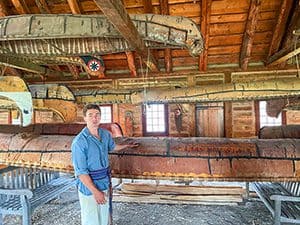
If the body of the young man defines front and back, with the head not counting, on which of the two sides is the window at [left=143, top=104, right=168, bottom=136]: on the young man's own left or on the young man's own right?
on the young man's own left

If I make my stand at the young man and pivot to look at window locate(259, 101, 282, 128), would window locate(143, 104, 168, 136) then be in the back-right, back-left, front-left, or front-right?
front-left

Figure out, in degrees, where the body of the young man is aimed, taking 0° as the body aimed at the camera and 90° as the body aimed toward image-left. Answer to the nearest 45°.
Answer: approximately 315°

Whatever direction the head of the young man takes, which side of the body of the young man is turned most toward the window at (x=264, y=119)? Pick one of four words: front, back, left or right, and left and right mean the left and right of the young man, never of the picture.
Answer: left

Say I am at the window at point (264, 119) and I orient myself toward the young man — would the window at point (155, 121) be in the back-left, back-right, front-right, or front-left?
front-right
